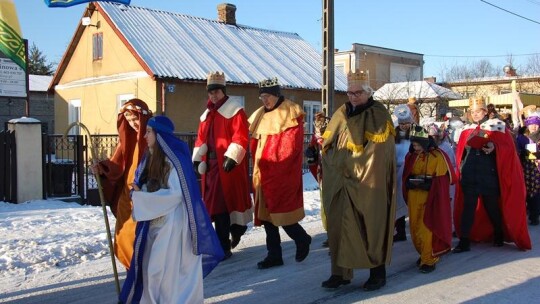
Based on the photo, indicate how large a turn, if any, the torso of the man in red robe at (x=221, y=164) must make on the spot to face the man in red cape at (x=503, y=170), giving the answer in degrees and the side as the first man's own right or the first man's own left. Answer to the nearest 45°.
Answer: approximately 135° to the first man's own left

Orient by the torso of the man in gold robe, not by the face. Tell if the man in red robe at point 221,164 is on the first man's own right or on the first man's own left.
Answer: on the first man's own right

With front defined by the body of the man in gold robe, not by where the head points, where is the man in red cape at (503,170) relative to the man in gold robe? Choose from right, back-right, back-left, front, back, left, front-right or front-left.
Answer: back

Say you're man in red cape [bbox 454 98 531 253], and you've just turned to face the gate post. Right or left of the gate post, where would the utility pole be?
right

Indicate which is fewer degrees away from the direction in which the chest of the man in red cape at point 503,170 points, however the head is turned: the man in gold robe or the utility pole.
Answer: the man in gold robe

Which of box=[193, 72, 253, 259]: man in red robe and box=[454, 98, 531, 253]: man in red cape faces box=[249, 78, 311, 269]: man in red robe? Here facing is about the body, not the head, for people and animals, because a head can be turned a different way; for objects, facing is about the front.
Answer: the man in red cape

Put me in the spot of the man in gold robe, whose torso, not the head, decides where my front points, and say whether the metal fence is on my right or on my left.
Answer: on my right

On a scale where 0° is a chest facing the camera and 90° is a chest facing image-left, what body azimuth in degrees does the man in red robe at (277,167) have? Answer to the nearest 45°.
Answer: approximately 45°

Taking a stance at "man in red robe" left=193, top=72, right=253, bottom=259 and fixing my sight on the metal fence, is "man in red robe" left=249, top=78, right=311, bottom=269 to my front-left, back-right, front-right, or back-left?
back-right
